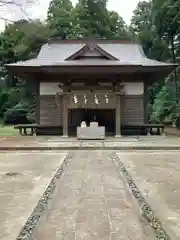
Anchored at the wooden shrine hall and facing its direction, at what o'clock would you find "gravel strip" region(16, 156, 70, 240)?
The gravel strip is roughly at 12 o'clock from the wooden shrine hall.

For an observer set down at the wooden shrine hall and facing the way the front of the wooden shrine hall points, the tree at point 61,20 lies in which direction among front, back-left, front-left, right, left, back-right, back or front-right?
back

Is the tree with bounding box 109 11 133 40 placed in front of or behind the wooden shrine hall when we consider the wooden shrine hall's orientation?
behind

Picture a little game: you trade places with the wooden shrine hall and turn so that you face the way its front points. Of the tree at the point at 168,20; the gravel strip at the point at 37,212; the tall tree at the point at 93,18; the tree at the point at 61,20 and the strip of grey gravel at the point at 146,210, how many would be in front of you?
2

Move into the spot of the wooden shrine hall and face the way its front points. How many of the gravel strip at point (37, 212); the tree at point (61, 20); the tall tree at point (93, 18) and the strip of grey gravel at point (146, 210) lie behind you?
2

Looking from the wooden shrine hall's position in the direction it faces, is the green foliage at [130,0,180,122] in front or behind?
behind

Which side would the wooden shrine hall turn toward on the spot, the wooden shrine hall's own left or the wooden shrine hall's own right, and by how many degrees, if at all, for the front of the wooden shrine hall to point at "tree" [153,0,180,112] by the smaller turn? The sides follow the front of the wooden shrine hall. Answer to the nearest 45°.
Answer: approximately 135° to the wooden shrine hall's own left

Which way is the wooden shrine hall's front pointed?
toward the camera

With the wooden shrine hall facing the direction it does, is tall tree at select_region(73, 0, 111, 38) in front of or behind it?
behind

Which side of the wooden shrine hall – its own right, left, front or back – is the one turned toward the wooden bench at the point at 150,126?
left

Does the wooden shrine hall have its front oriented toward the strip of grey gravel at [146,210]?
yes

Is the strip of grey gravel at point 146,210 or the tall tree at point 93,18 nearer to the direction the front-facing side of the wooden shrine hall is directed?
the strip of grey gravel

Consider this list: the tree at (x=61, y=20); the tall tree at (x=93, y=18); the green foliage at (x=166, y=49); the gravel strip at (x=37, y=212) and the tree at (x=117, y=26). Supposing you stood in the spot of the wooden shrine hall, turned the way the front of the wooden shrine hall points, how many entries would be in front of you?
1
